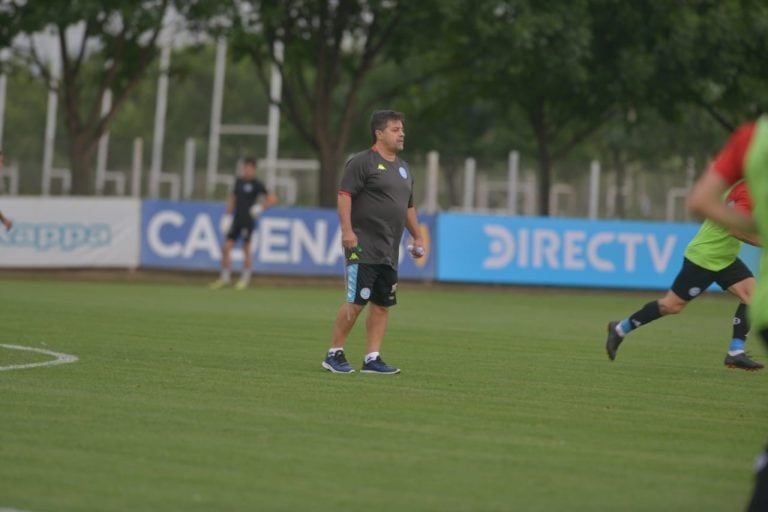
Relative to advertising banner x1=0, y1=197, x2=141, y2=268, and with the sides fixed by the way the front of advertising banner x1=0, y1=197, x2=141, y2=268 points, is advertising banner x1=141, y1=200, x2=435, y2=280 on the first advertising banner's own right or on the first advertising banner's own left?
on the first advertising banner's own left

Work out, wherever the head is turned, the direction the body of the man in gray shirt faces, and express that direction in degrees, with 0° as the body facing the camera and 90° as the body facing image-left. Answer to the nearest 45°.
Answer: approximately 315°

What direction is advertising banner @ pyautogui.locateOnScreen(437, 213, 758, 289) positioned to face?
toward the camera

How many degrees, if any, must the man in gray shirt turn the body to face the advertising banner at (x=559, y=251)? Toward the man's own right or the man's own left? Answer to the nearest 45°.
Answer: approximately 135° to the man's own left

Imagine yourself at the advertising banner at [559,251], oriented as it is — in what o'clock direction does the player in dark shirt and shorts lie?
The player in dark shirt and shorts is roughly at 2 o'clock from the advertising banner.

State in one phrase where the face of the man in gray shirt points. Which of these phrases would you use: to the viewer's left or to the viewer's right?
to the viewer's right

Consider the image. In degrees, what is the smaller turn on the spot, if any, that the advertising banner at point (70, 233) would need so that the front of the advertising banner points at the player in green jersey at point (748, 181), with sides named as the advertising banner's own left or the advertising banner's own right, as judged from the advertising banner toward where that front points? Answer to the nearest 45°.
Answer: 0° — it already faces them

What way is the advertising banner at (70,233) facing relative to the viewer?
toward the camera

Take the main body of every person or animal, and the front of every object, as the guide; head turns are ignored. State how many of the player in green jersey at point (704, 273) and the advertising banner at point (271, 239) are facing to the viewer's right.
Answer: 1

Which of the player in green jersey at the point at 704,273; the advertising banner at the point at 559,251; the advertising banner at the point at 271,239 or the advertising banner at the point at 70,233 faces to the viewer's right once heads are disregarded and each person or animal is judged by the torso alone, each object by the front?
the player in green jersey

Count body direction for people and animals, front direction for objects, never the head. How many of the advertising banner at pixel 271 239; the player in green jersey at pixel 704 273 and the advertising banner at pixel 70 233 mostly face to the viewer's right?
1

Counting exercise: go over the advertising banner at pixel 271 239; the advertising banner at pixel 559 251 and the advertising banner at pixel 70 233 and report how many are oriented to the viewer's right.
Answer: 0

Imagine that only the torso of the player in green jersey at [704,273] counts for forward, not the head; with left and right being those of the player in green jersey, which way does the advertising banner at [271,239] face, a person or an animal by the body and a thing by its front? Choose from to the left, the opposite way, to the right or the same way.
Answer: to the right

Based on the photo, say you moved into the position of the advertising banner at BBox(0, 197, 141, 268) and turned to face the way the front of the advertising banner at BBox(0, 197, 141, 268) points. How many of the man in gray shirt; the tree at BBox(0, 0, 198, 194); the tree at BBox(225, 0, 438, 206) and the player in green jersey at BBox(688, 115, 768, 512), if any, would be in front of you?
2

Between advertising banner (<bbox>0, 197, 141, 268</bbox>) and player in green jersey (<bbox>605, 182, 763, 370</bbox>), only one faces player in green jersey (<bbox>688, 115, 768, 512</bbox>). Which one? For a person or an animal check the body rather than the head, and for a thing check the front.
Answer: the advertising banner

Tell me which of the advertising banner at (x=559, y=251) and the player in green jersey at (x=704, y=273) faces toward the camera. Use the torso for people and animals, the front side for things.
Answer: the advertising banner

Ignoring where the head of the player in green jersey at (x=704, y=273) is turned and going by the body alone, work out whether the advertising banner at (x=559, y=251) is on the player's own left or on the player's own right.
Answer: on the player's own left

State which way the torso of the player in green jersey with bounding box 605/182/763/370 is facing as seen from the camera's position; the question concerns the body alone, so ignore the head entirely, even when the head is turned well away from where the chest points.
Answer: to the viewer's right

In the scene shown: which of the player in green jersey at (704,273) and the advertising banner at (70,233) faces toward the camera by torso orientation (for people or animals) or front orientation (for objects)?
the advertising banner
